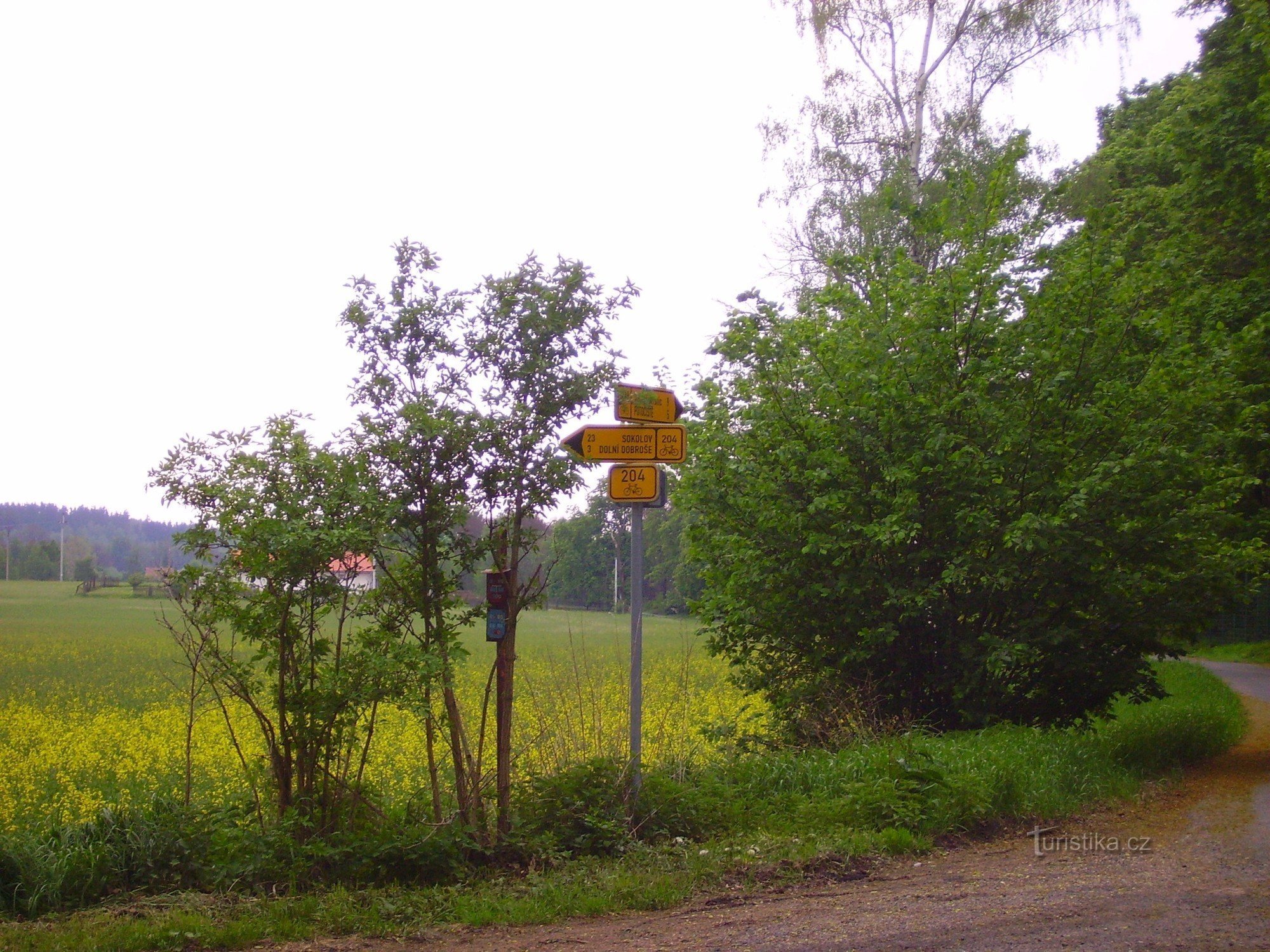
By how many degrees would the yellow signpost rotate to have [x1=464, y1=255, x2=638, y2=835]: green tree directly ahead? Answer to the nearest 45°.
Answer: approximately 90° to its right

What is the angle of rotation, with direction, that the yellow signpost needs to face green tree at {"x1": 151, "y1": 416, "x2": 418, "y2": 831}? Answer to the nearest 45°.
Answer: approximately 90° to its right

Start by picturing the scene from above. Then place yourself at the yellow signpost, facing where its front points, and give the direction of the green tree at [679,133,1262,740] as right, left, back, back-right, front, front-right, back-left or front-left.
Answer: back-left

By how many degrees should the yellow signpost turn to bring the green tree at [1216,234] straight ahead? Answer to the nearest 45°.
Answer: approximately 135° to its left

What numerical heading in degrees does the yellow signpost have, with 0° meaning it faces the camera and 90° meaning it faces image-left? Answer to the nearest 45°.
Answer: approximately 0°

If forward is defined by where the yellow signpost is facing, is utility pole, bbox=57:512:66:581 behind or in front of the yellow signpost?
behind

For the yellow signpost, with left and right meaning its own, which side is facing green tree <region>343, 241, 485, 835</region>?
right

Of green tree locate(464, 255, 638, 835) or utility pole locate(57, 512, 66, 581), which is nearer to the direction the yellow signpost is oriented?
the green tree

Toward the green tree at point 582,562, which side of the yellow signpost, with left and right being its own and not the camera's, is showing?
back
